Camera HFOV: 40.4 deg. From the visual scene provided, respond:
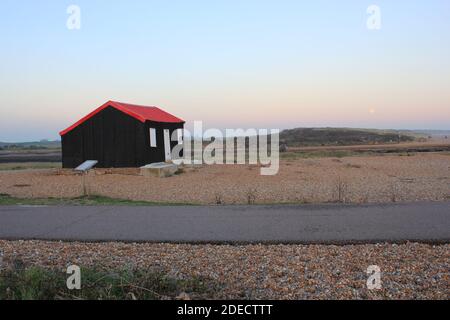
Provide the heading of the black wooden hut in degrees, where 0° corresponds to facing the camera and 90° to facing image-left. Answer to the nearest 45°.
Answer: approximately 315°
